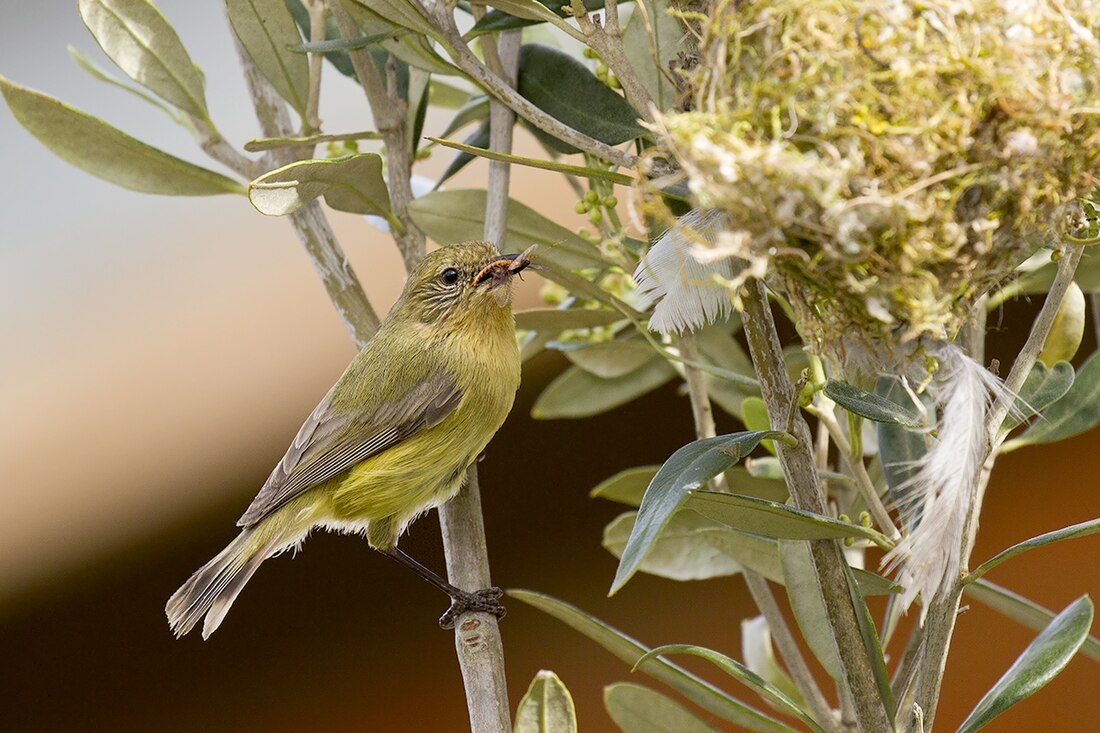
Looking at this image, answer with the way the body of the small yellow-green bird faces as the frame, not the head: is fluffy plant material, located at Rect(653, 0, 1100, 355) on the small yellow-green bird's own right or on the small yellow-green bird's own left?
on the small yellow-green bird's own right

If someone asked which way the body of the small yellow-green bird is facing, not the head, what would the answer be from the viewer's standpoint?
to the viewer's right

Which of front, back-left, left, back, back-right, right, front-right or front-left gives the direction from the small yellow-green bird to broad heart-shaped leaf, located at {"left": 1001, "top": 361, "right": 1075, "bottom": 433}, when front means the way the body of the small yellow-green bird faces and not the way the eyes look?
front-right
